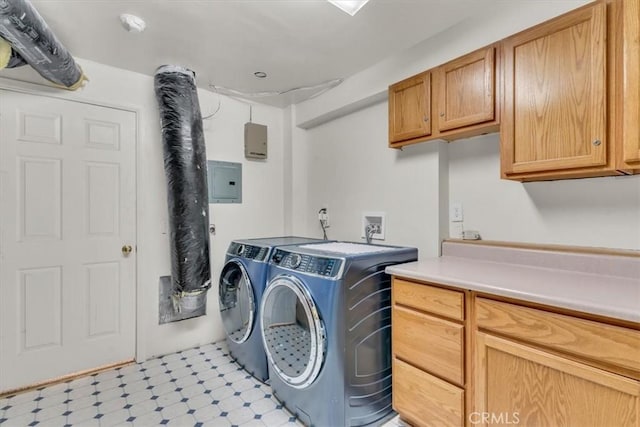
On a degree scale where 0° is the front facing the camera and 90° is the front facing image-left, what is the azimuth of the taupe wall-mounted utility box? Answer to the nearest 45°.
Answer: approximately 315°

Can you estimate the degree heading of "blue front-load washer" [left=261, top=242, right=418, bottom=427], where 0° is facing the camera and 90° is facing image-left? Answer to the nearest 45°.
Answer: approximately 45°

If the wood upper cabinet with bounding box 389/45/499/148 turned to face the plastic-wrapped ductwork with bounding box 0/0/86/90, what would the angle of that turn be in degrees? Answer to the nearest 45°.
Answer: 0° — it already faces it

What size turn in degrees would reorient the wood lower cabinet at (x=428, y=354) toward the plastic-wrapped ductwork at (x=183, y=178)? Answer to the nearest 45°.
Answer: approximately 45° to its right

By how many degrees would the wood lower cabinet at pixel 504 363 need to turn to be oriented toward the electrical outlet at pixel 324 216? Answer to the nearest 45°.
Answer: approximately 90° to its right

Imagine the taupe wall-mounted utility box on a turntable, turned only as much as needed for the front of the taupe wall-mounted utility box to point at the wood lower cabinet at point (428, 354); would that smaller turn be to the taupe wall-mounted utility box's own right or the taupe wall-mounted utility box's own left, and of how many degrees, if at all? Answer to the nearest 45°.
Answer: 0° — it already faces it

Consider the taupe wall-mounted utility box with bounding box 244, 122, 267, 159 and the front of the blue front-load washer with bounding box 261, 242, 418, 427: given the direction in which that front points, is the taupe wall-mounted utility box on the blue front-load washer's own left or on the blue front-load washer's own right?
on the blue front-load washer's own right
